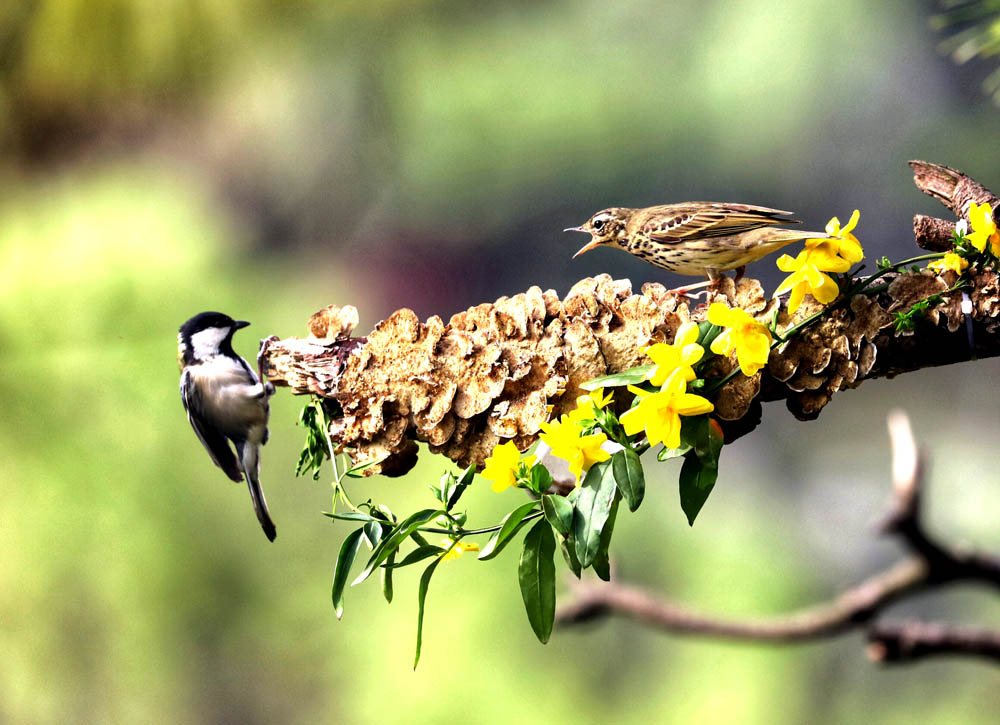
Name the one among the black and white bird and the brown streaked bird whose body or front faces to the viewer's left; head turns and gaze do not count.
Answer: the brown streaked bird

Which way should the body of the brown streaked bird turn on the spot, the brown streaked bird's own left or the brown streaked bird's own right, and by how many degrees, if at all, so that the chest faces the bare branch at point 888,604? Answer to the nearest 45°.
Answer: approximately 90° to the brown streaked bird's own right

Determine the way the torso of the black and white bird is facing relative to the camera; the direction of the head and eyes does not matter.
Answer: to the viewer's right

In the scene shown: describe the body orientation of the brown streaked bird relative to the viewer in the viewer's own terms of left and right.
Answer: facing to the left of the viewer

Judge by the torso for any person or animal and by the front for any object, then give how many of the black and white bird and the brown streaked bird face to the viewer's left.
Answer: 1
